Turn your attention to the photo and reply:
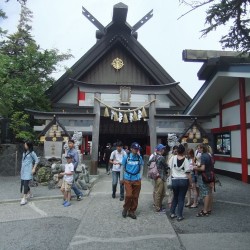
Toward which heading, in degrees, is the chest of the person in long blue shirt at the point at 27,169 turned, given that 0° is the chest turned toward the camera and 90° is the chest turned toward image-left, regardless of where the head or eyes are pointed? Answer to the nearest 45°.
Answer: approximately 45°

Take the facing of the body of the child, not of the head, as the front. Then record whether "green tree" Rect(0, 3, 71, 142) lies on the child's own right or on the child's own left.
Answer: on the child's own right

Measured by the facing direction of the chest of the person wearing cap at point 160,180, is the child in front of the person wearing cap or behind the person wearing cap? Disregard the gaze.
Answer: behind

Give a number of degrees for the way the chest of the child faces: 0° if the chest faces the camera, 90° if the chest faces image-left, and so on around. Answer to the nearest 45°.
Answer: approximately 45°

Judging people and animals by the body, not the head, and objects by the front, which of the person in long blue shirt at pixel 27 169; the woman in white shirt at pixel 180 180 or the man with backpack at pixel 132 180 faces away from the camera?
the woman in white shirt

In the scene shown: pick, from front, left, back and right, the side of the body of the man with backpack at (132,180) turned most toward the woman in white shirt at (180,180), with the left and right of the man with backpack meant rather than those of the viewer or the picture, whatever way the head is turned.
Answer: left
